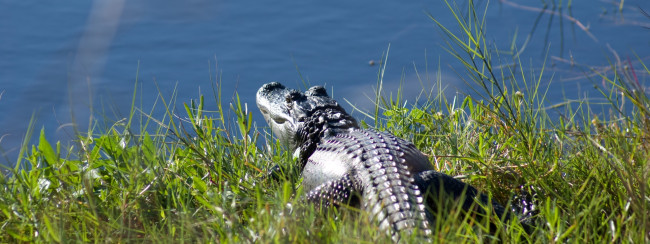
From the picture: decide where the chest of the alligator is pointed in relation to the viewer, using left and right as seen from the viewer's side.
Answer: facing away from the viewer and to the left of the viewer
